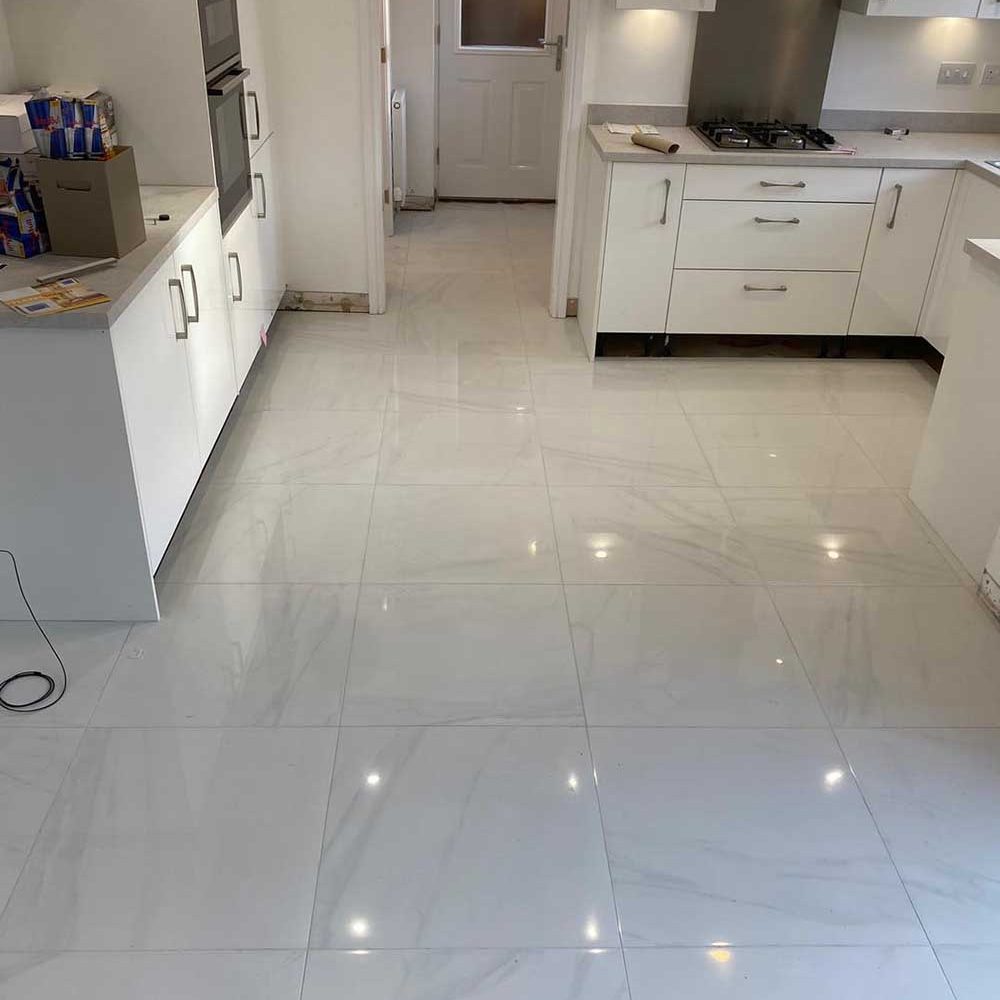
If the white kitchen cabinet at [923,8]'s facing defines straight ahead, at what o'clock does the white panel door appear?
The white panel door is roughly at 4 o'clock from the white kitchen cabinet.

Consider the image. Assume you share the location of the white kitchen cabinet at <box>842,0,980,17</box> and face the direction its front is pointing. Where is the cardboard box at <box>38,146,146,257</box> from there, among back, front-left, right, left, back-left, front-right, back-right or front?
front-right

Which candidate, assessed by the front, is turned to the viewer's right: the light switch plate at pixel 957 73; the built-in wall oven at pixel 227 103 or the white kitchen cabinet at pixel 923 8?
the built-in wall oven

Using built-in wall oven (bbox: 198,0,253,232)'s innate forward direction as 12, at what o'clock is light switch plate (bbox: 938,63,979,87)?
The light switch plate is roughly at 12 o'clock from the built-in wall oven.

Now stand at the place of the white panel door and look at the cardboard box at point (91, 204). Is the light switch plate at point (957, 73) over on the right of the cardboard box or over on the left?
left

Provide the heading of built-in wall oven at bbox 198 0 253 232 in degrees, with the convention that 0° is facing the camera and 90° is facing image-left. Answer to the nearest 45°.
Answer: approximately 270°

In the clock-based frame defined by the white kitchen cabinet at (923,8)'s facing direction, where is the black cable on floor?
The black cable on floor is roughly at 1 o'clock from the white kitchen cabinet.

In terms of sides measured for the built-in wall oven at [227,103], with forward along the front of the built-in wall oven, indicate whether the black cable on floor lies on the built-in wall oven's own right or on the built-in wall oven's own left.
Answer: on the built-in wall oven's own right
